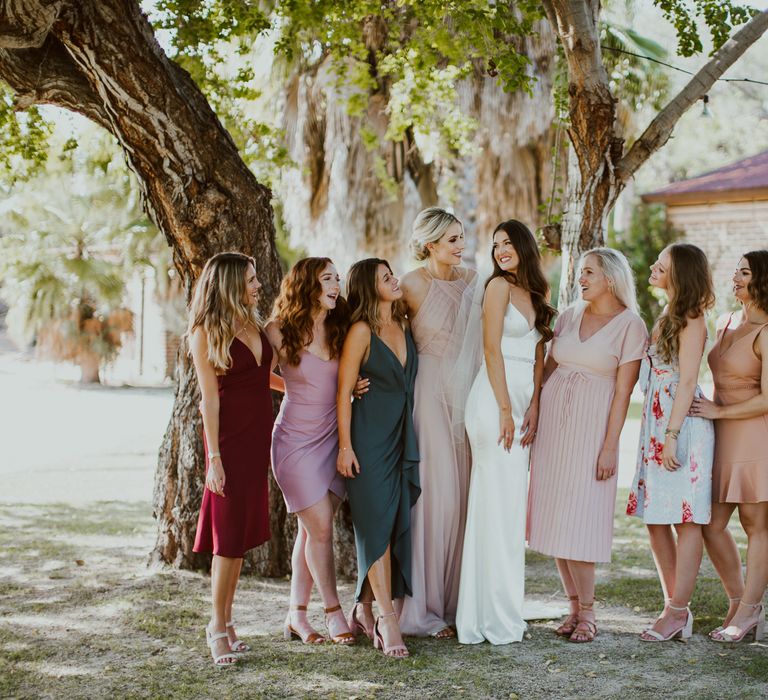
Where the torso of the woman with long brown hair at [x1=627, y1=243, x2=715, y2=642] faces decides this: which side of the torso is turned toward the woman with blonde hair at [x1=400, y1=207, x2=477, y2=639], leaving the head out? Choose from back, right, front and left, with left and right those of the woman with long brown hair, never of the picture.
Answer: front

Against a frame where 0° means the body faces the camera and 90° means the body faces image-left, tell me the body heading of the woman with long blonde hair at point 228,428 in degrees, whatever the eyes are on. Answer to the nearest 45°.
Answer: approximately 315°

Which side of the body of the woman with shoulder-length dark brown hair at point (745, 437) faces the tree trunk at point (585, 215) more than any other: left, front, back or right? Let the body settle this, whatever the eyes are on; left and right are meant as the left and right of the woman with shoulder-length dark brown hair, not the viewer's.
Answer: right

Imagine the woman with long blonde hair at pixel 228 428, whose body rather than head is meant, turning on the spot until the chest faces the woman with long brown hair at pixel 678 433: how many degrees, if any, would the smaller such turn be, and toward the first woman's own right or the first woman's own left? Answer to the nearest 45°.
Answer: approximately 45° to the first woman's own left

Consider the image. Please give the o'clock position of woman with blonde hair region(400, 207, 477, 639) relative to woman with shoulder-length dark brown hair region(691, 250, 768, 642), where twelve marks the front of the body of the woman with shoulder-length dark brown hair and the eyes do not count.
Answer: The woman with blonde hair is roughly at 1 o'clock from the woman with shoulder-length dark brown hair.

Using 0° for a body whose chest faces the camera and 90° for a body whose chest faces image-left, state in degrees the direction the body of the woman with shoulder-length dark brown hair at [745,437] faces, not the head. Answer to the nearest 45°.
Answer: approximately 45°

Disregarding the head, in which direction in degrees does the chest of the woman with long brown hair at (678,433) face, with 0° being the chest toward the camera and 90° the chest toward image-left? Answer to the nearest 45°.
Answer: approximately 90°

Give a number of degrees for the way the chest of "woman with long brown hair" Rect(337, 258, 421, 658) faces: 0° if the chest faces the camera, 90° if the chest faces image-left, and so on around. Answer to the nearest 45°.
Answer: approximately 315°
